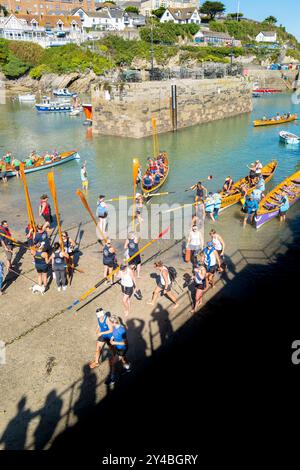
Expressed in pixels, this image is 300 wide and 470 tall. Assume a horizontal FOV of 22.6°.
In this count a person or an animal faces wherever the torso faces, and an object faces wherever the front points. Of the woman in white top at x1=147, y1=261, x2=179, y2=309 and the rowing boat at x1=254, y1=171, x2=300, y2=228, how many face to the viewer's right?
0
